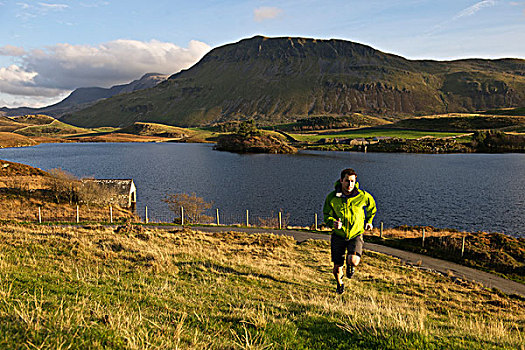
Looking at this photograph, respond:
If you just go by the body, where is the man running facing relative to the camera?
toward the camera

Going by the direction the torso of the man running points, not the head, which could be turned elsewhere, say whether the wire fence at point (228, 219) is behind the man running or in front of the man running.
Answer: behind

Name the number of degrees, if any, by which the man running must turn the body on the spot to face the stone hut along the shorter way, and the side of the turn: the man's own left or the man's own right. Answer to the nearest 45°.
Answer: approximately 135° to the man's own right

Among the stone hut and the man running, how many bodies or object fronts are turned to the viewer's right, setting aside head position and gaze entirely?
1

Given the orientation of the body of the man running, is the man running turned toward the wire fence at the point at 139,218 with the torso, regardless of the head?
no

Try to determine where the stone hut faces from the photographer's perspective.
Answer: facing to the right of the viewer
